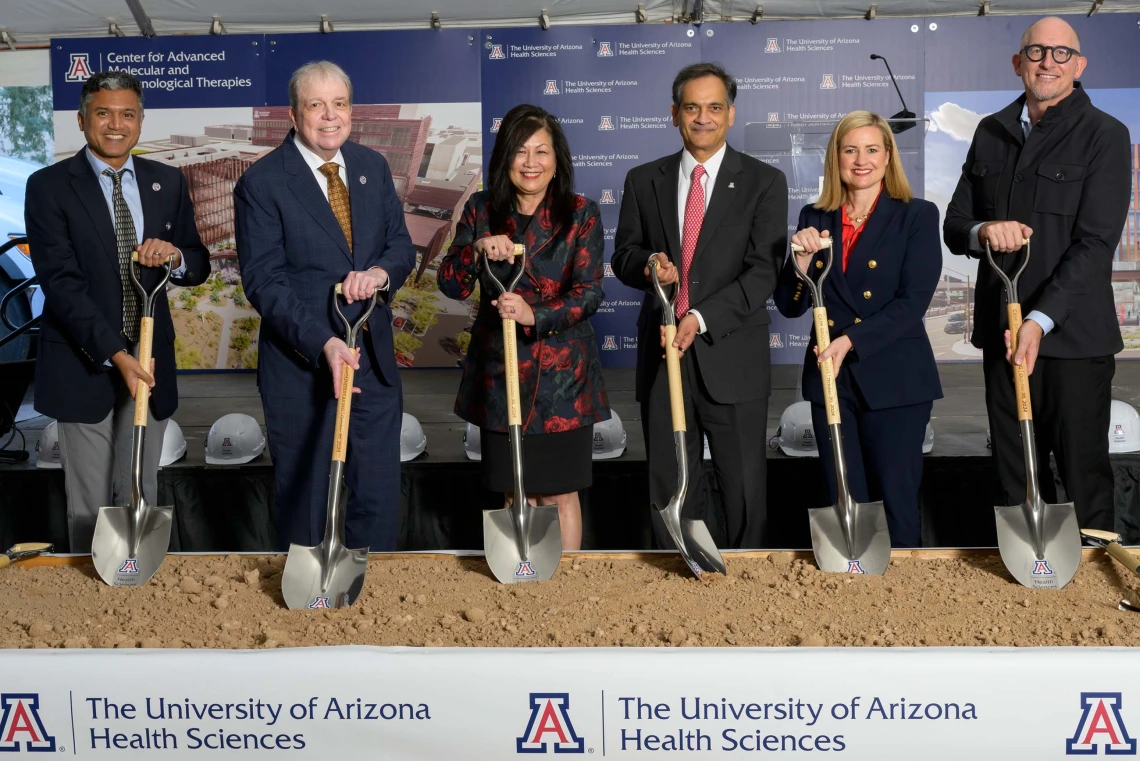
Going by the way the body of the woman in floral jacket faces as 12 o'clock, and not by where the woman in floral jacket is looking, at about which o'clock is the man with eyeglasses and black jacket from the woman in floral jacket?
The man with eyeglasses and black jacket is roughly at 9 o'clock from the woman in floral jacket.

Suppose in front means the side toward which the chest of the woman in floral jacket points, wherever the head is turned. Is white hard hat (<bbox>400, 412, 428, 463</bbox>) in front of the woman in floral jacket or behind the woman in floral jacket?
behind

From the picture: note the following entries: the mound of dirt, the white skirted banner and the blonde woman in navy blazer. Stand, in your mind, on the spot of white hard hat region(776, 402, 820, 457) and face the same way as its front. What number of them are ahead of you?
3

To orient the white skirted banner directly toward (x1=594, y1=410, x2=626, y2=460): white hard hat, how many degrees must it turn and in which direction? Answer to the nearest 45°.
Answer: approximately 180°

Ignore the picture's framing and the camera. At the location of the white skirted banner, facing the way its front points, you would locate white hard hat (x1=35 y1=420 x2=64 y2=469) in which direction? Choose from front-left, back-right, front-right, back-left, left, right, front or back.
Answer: back-right

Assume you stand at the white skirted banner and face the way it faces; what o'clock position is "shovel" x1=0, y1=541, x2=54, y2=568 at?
The shovel is roughly at 4 o'clock from the white skirted banner.

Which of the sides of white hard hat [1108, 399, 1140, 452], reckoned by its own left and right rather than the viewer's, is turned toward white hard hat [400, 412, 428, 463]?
right

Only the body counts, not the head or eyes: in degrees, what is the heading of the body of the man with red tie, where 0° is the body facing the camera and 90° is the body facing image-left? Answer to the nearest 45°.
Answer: approximately 0°

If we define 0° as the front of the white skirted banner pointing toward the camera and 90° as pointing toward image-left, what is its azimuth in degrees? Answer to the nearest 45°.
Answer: approximately 0°

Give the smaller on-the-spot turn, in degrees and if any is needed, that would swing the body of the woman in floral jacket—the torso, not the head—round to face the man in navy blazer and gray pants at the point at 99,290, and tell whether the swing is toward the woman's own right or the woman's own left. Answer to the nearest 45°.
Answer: approximately 90° to the woman's own right

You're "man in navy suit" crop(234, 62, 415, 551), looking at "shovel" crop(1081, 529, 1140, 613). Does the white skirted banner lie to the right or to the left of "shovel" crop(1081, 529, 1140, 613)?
right
